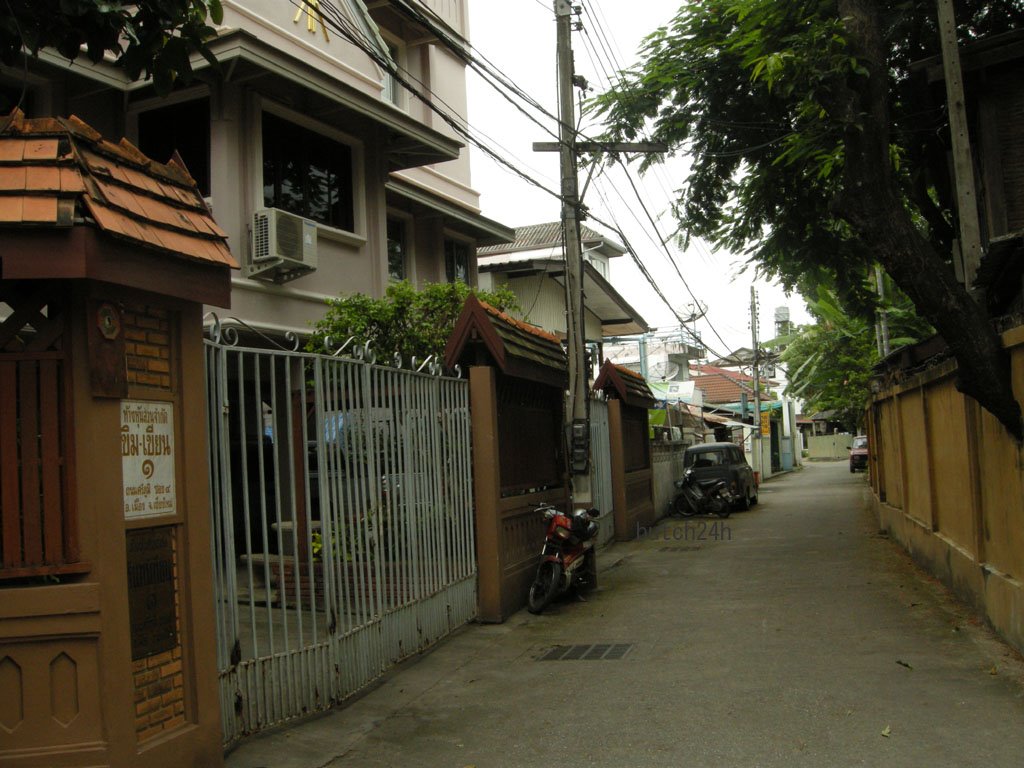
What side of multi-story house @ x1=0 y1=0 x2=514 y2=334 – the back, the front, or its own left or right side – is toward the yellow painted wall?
front

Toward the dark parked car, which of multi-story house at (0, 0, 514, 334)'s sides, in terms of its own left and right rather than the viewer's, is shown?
left

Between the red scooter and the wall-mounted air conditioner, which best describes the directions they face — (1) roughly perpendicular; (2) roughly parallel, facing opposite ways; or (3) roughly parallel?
roughly perpendicular

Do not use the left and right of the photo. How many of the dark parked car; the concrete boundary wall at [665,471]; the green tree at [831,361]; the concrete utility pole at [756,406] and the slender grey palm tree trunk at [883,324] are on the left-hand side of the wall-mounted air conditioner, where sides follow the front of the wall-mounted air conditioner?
5

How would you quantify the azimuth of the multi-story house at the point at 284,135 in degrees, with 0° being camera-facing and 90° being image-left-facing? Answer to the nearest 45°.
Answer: approximately 315°

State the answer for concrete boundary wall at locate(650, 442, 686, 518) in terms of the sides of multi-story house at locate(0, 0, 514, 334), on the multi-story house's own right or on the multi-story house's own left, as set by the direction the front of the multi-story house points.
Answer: on the multi-story house's own left

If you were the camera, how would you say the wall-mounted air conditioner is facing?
facing the viewer and to the right of the viewer

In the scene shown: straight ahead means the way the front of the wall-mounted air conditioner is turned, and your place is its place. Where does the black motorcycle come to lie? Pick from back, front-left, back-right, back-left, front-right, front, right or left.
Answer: left

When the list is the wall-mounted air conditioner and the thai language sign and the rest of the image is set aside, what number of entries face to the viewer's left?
0

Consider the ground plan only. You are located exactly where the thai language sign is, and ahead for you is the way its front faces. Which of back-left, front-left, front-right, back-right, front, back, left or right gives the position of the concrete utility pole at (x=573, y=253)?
left

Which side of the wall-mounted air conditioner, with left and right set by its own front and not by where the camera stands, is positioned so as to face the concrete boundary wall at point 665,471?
left

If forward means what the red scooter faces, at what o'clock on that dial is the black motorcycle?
The black motorcycle is roughly at 5 o'clock from the red scooter.

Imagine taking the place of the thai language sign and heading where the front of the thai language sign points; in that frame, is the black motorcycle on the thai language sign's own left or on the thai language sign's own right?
on the thai language sign's own left

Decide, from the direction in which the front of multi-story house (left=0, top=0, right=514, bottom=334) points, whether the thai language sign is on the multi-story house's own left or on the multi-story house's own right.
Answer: on the multi-story house's own right
